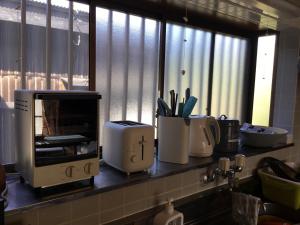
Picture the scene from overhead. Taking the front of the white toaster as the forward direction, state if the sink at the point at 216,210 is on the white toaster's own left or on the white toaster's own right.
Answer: on the white toaster's own left

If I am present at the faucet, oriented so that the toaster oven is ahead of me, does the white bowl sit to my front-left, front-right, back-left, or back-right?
back-right

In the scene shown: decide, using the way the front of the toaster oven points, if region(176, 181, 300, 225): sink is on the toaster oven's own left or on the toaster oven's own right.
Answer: on the toaster oven's own left

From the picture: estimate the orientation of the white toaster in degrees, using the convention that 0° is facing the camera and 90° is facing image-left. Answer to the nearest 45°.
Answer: approximately 315°

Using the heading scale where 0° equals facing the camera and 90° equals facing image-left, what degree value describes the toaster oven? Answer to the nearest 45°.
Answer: approximately 315°

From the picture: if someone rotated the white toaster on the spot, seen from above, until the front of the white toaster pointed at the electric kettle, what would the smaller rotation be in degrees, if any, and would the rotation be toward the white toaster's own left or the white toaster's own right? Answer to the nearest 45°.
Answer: approximately 90° to the white toaster's own left
